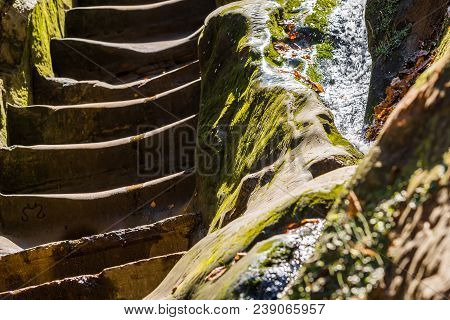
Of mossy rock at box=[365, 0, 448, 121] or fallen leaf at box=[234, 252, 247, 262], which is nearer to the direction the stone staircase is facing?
the fallen leaf

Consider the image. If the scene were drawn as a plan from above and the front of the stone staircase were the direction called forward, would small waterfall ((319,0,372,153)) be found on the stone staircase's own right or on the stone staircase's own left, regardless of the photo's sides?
on the stone staircase's own left

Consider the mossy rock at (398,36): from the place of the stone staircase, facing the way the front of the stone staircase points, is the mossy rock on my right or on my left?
on my left

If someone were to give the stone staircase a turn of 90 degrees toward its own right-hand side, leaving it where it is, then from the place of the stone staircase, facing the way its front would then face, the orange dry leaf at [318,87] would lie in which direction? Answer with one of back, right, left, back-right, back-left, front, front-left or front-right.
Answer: back

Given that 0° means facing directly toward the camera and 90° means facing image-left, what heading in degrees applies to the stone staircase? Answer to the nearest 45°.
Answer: approximately 0°

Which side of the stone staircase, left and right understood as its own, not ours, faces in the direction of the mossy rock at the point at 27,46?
back

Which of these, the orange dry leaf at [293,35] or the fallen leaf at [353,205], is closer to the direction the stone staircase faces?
the fallen leaf

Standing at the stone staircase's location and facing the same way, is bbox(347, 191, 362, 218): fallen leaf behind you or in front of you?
in front

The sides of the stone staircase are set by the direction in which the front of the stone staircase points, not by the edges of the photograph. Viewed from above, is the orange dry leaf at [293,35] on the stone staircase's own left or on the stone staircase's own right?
on the stone staircase's own left

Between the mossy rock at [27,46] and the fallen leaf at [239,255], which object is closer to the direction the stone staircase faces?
the fallen leaf

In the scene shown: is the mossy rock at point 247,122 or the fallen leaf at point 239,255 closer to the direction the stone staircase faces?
the fallen leaf

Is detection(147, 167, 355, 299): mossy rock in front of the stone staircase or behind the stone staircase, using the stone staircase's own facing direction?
in front
